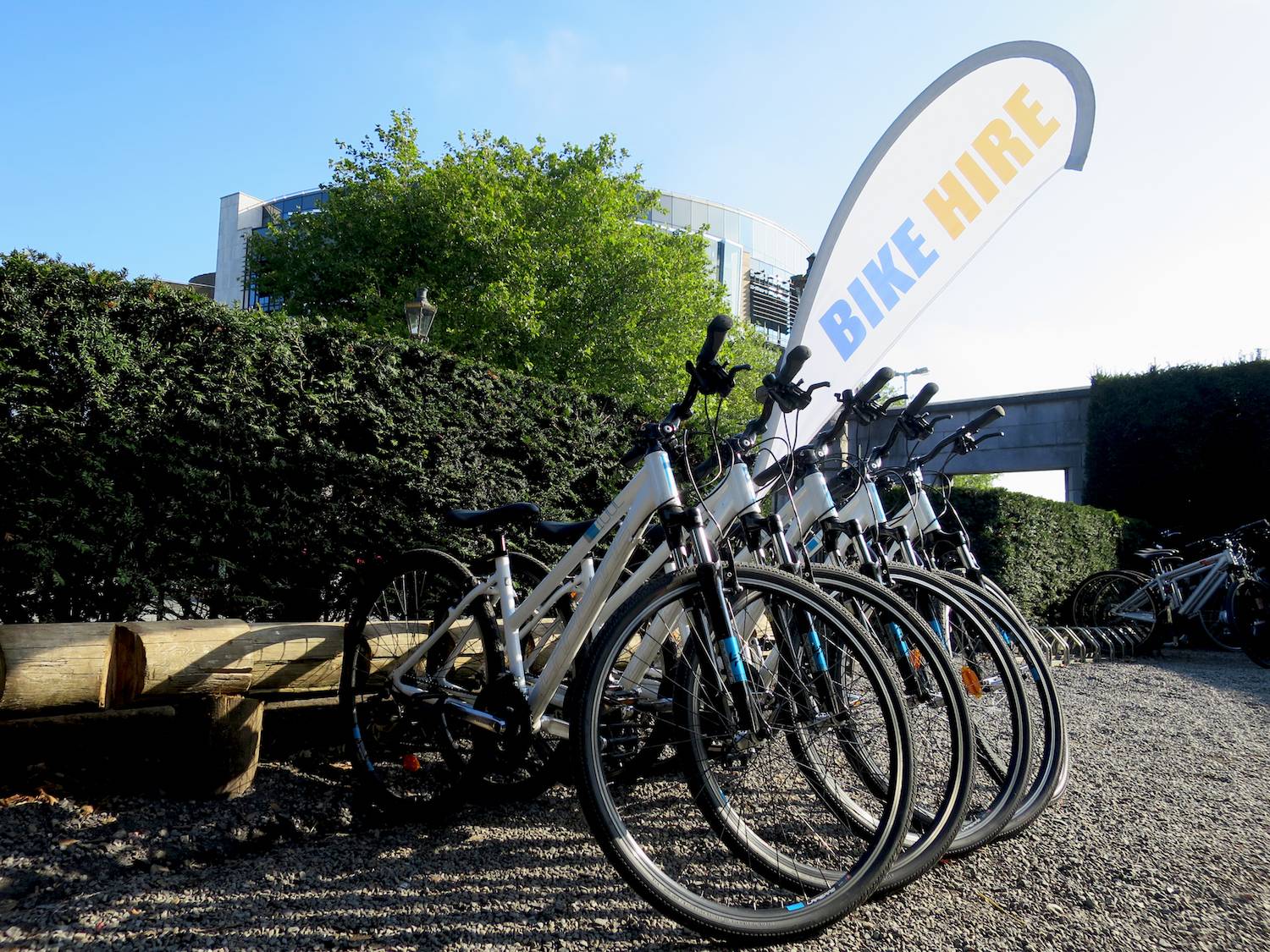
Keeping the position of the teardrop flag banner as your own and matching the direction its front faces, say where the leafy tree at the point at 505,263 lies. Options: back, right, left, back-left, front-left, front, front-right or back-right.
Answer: back-right

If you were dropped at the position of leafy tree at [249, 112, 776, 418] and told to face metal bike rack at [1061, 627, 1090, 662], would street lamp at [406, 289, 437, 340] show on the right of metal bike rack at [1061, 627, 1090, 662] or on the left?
right

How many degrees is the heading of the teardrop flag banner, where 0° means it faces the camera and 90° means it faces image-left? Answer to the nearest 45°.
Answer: approximately 0°

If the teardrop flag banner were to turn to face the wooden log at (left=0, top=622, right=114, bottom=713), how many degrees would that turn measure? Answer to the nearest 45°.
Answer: approximately 45° to its right

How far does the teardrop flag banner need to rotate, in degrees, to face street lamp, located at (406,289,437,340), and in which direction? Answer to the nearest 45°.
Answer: approximately 135° to its right

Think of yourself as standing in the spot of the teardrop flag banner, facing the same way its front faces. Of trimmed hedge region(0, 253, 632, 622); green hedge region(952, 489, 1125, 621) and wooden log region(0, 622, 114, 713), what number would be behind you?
1

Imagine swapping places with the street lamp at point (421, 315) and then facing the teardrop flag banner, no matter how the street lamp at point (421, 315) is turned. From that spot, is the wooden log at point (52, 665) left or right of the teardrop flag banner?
right

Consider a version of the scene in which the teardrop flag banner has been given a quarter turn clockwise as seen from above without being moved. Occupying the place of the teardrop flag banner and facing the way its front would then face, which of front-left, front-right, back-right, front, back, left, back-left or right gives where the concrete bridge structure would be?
right

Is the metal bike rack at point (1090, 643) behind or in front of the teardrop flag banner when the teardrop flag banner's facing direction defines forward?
behind

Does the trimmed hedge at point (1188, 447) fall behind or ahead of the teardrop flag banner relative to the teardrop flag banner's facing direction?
behind
